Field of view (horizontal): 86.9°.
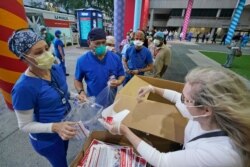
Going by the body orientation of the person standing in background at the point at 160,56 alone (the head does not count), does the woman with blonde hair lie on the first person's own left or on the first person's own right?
on the first person's own left

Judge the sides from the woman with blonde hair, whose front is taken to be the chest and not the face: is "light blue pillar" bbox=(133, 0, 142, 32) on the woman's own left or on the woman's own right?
on the woman's own right

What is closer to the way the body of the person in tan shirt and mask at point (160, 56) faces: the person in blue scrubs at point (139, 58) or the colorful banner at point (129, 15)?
the person in blue scrubs

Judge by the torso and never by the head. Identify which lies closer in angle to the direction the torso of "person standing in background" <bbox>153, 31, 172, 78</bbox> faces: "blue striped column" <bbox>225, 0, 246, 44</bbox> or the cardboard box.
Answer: the cardboard box

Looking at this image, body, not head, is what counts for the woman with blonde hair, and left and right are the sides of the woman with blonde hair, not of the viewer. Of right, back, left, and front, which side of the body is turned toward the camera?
left

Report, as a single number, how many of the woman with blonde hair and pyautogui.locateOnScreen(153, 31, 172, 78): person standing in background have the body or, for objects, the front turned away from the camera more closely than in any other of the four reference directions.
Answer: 0

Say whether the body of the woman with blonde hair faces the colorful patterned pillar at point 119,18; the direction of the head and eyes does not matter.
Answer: no

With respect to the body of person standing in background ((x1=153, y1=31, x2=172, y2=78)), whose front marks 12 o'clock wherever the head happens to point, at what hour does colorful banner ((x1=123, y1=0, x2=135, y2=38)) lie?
The colorful banner is roughly at 4 o'clock from the person standing in background.

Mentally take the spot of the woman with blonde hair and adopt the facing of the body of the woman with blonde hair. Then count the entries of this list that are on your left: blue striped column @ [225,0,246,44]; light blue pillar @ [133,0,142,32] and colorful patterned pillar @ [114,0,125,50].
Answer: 0

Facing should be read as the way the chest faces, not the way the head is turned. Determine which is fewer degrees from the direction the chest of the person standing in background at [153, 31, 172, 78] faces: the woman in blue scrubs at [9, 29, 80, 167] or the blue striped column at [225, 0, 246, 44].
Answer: the woman in blue scrubs

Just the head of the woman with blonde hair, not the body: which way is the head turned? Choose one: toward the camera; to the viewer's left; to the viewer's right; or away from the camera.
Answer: to the viewer's left

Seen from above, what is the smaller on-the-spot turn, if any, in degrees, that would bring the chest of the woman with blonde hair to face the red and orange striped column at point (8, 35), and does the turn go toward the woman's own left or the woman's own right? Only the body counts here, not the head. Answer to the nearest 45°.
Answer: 0° — they already face it

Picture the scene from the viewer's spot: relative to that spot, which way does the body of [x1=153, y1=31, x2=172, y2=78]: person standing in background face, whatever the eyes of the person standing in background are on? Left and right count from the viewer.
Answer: facing the viewer and to the left of the viewer

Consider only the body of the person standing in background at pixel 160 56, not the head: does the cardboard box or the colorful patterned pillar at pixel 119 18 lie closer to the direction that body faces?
the cardboard box

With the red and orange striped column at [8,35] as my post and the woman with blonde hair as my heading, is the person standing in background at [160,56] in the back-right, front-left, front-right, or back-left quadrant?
front-left

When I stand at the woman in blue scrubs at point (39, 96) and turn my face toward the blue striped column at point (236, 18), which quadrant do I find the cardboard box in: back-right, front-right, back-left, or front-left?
front-right
